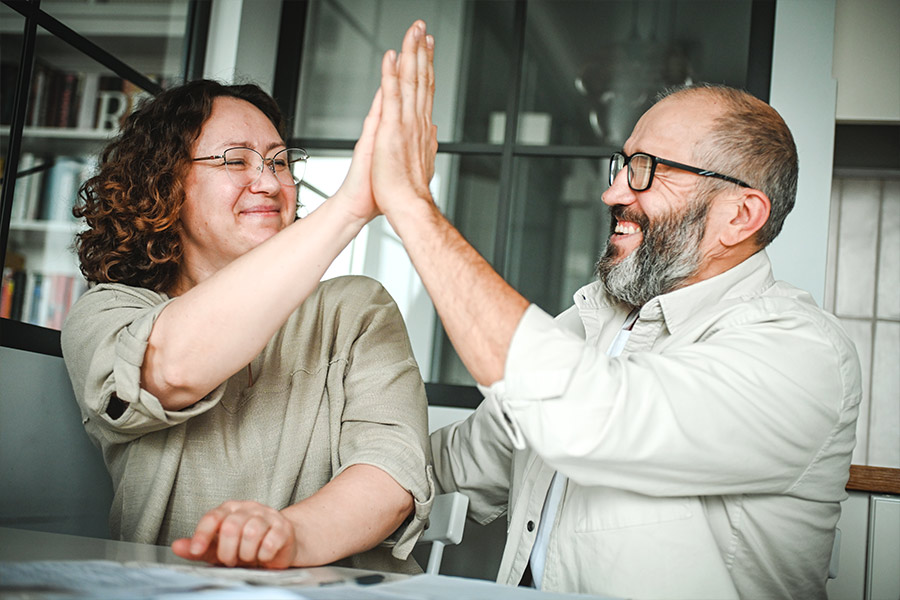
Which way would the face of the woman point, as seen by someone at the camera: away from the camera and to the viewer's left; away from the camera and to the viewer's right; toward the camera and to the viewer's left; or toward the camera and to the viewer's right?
toward the camera and to the viewer's right

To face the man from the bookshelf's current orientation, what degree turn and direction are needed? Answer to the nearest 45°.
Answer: approximately 45° to its left

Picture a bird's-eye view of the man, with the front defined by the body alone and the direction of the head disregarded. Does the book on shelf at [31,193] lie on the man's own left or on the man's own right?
on the man's own right

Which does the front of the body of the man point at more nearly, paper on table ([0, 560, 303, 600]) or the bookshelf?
the paper on table

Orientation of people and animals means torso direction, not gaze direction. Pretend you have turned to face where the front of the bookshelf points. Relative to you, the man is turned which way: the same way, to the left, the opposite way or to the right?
to the right

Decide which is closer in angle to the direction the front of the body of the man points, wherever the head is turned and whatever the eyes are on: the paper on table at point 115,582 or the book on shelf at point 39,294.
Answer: the paper on table

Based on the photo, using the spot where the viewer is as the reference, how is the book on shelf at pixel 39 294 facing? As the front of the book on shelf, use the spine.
facing the viewer

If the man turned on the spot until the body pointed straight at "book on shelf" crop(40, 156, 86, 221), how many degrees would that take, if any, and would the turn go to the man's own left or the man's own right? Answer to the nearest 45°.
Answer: approximately 90° to the man's own right

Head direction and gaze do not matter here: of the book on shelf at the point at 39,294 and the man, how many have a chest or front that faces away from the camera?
0

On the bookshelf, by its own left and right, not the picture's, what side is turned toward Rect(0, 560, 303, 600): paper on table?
front

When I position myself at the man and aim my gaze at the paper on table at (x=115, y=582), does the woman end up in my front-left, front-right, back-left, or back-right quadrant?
front-right

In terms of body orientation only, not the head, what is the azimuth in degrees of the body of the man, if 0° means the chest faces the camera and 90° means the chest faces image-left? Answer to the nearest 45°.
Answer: approximately 45°

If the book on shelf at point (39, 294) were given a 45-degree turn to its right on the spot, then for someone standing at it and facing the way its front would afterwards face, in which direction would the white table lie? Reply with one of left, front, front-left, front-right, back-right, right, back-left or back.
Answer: front-left

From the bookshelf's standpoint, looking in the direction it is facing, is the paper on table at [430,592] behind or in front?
in front

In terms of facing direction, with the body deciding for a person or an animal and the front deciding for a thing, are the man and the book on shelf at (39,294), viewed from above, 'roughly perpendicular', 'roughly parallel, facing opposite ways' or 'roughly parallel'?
roughly perpendicular

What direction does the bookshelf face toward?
toward the camera

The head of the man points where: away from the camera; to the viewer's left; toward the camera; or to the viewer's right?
to the viewer's left

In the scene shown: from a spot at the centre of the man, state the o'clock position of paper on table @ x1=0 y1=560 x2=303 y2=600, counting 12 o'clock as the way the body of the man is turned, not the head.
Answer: The paper on table is roughly at 12 o'clock from the man.
